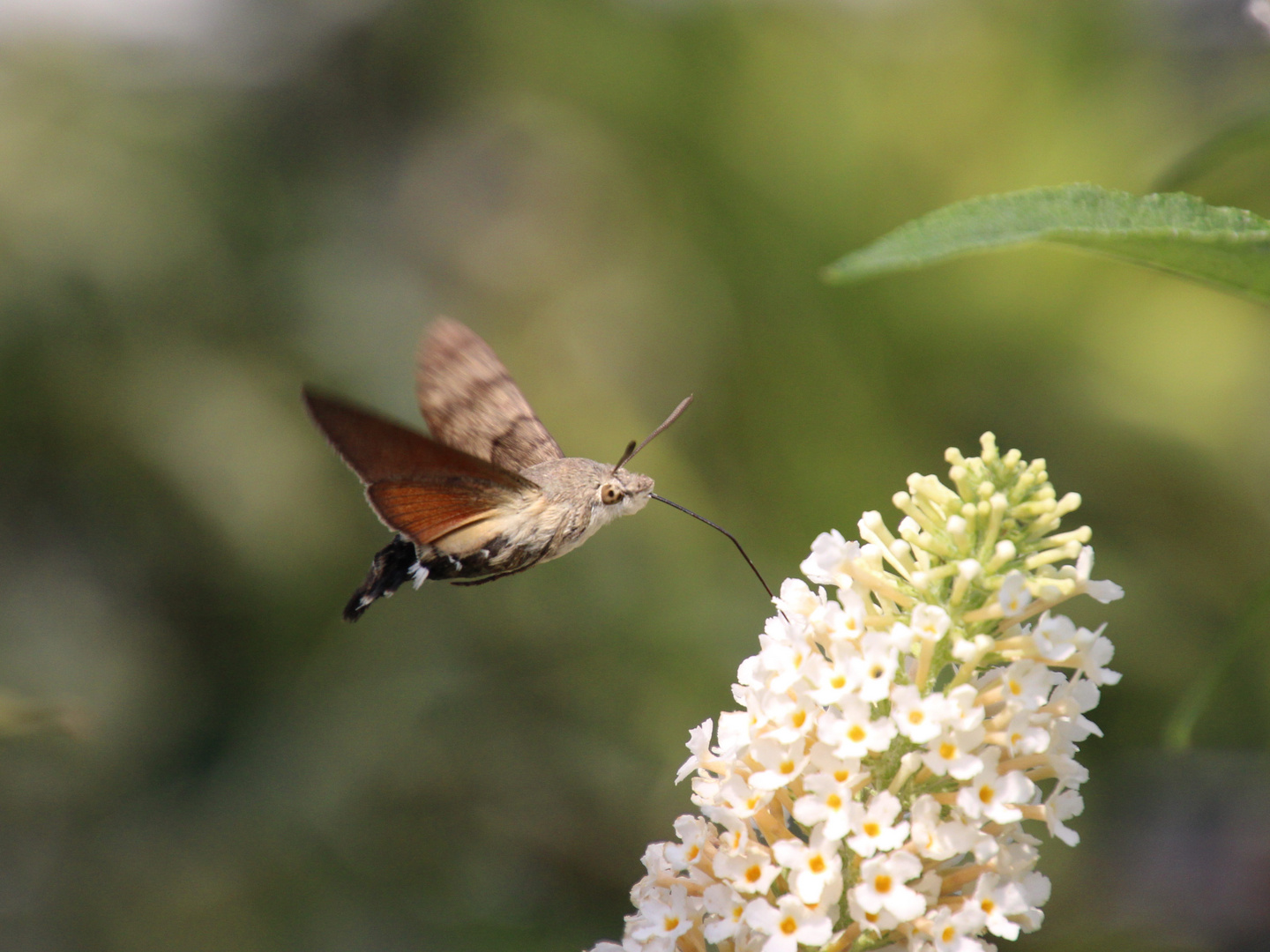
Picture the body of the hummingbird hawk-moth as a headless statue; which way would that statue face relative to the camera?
to the viewer's right
